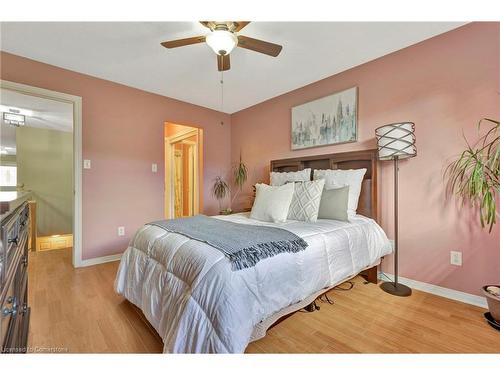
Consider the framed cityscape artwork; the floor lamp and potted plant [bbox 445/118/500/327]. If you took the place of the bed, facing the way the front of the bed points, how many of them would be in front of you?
0

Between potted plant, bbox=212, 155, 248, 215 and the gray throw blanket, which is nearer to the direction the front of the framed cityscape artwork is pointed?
the gray throw blanket

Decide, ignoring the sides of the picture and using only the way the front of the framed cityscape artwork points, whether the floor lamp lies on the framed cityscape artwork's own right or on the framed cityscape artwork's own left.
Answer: on the framed cityscape artwork's own left

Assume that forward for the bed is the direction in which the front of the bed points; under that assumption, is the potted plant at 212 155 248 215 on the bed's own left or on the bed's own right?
on the bed's own right

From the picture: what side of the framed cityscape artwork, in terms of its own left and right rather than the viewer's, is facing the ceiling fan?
front

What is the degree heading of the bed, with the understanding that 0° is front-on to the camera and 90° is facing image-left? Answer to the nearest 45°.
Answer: approximately 45°

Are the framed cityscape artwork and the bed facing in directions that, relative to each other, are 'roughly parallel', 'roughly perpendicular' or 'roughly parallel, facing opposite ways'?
roughly parallel

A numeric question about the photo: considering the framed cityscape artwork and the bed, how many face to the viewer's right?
0

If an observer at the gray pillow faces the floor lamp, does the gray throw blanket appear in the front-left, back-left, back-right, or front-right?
back-right

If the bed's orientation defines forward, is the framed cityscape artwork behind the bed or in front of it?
behind

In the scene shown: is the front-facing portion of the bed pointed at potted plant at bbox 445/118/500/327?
no

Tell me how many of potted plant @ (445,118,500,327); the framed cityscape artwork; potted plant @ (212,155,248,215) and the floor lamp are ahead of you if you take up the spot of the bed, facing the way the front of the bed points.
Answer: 0

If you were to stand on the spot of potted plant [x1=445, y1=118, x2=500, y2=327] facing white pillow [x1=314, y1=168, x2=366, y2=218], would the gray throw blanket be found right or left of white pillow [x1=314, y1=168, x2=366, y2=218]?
left

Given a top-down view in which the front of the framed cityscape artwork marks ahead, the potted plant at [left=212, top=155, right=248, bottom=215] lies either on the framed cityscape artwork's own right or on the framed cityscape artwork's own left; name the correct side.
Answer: on the framed cityscape artwork's own right

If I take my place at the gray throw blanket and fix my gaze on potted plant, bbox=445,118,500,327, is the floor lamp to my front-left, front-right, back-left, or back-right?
front-left

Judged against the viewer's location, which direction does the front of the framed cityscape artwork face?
facing the viewer and to the left of the viewer
